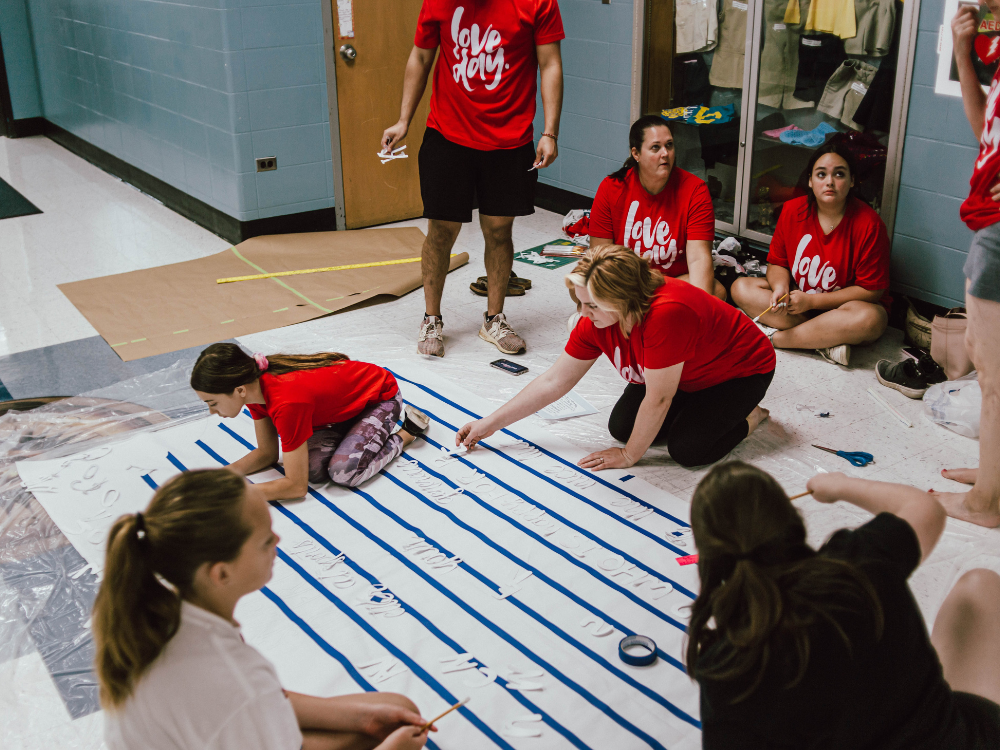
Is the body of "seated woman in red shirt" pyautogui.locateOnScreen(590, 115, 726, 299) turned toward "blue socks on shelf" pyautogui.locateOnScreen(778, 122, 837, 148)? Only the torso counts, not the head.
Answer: no

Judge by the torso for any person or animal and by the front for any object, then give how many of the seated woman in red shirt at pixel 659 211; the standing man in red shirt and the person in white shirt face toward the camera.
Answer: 2

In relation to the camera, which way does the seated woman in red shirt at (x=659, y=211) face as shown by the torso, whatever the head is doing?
toward the camera

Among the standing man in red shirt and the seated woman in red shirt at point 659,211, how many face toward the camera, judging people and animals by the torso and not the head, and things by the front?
2

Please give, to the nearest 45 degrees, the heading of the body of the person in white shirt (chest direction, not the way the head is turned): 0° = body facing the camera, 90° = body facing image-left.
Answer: approximately 225°

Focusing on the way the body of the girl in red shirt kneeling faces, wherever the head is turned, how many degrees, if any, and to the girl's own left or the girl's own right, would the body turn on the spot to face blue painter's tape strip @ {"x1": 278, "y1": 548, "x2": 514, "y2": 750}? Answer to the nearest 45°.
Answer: approximately 45° to the girl's own left

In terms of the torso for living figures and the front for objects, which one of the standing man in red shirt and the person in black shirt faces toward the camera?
the standing man in red shirt

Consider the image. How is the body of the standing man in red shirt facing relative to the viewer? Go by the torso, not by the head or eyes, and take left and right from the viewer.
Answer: facing the viewer

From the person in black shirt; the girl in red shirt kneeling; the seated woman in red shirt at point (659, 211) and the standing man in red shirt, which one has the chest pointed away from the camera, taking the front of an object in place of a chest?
the person in black shirt

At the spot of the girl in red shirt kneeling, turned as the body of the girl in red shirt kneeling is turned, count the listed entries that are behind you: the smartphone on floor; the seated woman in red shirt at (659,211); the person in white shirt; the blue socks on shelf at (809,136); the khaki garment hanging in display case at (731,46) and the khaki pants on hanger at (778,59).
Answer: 5

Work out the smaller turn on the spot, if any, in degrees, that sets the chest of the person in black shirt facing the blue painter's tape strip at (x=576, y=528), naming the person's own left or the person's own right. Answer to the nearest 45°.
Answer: approximately 45° to the person's own left

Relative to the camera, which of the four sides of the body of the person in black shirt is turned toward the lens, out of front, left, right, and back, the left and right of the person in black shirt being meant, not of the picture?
back

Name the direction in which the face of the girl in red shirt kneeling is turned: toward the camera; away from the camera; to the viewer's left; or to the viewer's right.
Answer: to the viewer's left

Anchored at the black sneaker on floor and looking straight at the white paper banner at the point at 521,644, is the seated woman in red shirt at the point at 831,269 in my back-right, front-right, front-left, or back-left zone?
back-right

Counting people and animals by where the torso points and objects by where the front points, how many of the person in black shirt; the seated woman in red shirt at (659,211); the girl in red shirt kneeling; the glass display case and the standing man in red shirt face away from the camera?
1

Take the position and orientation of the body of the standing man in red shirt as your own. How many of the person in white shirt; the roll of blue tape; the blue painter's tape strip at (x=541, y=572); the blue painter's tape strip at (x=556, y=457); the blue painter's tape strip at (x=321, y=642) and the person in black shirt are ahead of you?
6

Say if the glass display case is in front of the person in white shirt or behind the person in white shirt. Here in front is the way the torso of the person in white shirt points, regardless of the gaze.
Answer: in front

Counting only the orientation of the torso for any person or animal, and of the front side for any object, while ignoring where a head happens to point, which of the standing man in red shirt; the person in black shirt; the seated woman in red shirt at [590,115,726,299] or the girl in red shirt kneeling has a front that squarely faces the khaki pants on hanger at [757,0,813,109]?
the person in black shirt

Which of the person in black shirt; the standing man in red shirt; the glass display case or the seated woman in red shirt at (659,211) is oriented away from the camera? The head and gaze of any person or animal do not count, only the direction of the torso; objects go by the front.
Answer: the person in black shirt

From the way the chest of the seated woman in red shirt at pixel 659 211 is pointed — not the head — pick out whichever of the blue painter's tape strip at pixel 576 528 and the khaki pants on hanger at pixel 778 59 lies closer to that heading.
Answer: the blue painter's tape strip

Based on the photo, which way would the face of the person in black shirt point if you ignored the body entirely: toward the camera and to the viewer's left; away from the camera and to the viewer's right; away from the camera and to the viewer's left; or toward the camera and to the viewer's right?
away from the camera and to the viewer's left
